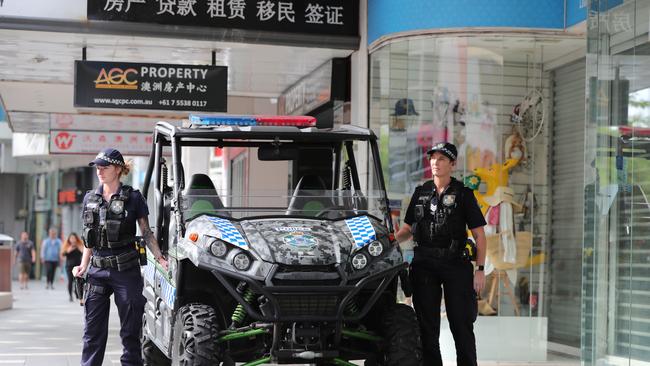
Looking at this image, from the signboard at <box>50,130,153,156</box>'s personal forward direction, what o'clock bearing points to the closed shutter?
The closed shutter is roughly at 11 o'clock from the signboard.

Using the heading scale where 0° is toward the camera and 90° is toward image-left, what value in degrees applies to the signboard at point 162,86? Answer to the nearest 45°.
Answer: approximately 0°

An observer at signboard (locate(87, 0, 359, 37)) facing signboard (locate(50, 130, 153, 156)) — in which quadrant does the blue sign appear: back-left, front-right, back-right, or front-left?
back-right

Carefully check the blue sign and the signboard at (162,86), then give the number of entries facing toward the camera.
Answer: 2
